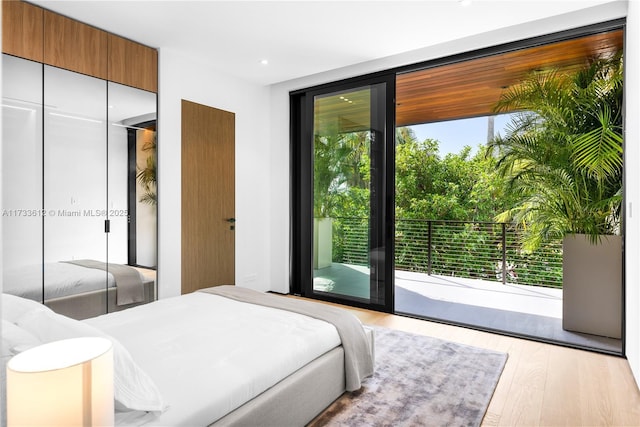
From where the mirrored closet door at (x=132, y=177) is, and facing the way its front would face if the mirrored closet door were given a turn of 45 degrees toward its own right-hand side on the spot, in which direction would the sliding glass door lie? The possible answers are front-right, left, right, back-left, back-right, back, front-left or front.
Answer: left

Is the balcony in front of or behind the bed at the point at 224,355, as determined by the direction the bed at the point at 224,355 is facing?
in front

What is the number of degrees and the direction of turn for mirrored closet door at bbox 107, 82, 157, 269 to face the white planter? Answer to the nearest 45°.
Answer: approximately 45° to its left

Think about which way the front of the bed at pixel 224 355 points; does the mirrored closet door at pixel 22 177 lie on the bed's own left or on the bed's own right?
on the bed's own left

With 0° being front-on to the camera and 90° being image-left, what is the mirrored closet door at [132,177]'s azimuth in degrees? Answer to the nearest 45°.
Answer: approximately 315°

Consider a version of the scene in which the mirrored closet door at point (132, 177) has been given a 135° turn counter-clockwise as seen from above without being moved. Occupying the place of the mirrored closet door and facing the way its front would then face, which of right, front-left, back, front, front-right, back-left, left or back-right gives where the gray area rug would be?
back-right

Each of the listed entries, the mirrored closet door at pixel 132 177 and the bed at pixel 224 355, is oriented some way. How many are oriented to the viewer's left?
0

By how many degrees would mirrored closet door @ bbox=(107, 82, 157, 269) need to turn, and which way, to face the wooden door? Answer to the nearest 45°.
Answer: approximately 90° to its left

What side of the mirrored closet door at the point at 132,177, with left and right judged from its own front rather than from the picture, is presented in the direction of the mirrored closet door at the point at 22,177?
right

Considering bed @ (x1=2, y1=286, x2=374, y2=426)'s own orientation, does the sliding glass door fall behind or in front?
in front

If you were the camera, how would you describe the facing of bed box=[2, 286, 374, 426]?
facing away from the viewer and to the right of the viewer

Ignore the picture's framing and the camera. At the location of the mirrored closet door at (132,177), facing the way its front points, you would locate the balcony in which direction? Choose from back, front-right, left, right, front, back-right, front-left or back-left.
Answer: front-left

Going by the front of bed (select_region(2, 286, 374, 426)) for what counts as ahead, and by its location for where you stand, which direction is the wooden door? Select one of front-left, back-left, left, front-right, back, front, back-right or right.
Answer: front-left

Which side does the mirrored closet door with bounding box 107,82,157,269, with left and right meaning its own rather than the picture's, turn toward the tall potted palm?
front
